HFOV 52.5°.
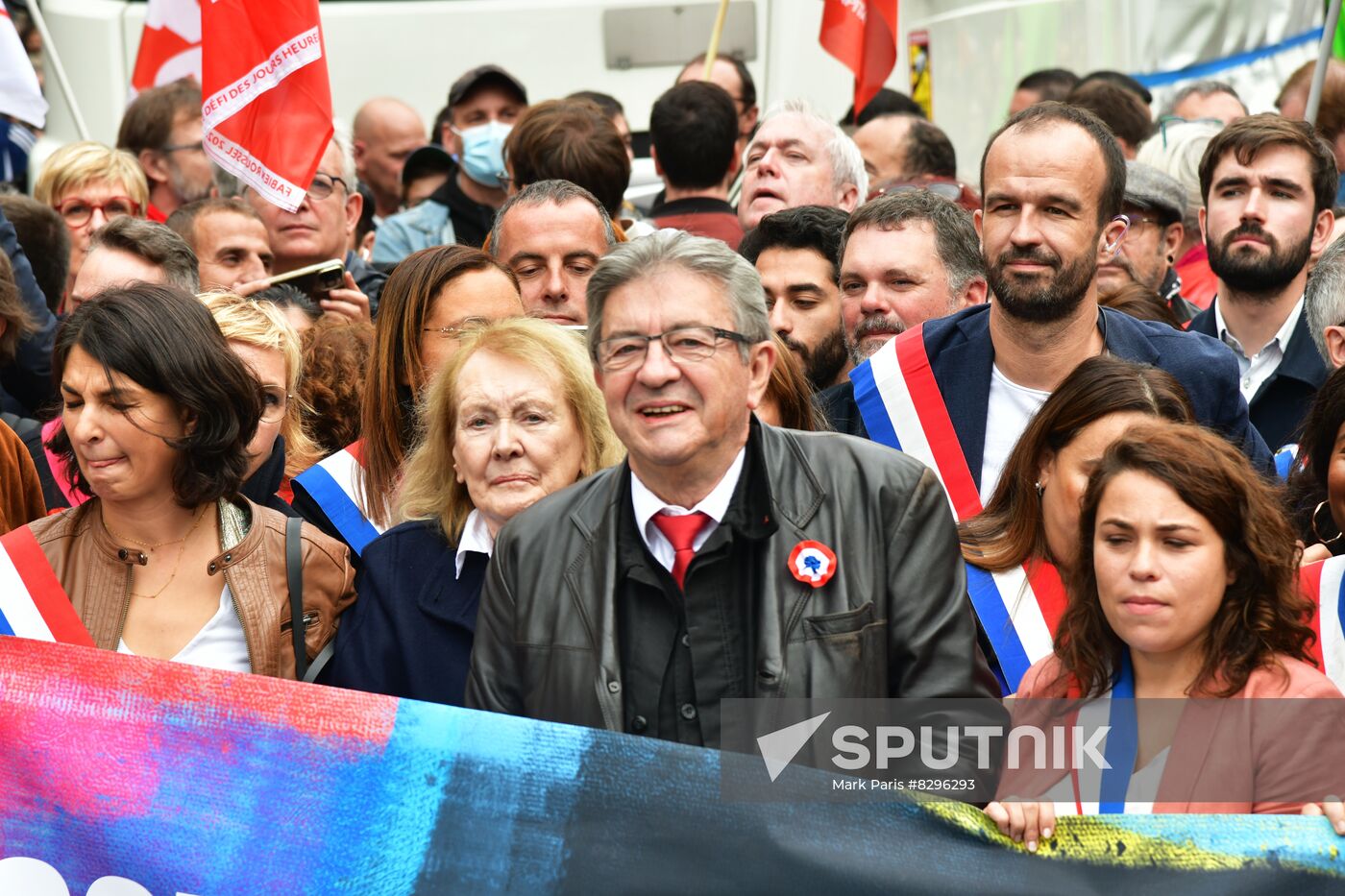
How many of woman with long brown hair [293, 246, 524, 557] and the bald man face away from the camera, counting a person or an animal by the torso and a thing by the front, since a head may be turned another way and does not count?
0

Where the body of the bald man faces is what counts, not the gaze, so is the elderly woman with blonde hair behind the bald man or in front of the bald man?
in front

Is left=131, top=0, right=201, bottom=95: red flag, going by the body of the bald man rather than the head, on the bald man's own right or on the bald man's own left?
on the bald man's own right

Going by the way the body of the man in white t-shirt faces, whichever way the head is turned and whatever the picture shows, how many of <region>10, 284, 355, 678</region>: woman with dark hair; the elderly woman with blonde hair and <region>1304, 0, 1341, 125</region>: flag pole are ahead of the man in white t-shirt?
2

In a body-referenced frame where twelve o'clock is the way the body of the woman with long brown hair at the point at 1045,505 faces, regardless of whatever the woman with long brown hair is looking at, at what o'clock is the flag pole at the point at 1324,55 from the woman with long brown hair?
The flag pole is roughly at 8 o'clock from the woman with long brown hair.

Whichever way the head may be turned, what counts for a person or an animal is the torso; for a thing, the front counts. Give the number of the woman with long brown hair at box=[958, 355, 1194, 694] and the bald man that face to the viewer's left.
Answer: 0

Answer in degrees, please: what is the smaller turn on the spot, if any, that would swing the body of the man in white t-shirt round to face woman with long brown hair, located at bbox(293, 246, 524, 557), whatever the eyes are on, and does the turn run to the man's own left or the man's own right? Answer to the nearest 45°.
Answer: approximately 45° to the man's own right

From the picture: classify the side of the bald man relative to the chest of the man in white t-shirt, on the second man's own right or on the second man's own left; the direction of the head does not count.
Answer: on the second man's own right

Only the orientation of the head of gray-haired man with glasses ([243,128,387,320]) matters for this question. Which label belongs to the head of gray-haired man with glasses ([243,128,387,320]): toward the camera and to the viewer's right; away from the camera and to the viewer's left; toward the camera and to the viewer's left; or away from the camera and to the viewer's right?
toward the camera and to the viewer's left
